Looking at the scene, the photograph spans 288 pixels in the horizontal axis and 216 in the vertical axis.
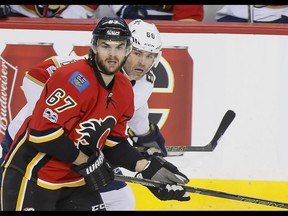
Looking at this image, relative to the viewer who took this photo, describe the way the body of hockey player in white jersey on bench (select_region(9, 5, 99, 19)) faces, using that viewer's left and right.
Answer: facing the viewer

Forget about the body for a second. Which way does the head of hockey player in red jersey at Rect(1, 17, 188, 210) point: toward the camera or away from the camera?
toward the camera

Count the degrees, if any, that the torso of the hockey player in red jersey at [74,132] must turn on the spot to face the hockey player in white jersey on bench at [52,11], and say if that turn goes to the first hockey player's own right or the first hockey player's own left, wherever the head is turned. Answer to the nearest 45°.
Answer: approximately 135° to the first hockey player's own left

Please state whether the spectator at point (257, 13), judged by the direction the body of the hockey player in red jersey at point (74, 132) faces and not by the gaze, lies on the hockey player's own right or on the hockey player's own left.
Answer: on the hockey player's own left

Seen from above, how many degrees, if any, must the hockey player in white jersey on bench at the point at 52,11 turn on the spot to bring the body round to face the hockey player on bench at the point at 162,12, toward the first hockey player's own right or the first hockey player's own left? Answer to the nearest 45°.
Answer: approximately 90° to the first hockey player's own left

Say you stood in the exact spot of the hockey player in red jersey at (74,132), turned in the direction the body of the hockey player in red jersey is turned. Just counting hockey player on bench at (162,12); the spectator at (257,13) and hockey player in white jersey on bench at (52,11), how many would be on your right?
0

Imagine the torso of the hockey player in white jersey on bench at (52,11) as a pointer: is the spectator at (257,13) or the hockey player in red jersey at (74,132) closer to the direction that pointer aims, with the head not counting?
the hockey player in red jersey

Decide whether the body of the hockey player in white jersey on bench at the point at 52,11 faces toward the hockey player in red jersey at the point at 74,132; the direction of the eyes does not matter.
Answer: yes
